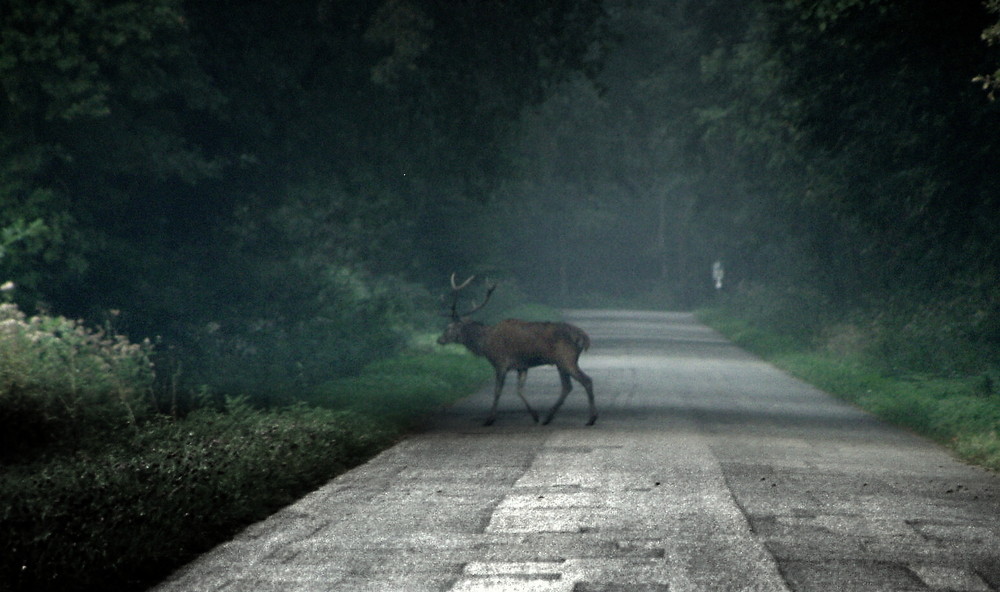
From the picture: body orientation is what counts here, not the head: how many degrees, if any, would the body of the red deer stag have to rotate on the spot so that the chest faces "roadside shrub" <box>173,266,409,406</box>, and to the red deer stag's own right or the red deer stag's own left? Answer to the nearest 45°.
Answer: approximately 45° to the red deer stag's own right

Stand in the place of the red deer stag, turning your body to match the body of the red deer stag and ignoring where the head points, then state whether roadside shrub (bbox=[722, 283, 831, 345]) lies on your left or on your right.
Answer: on your right

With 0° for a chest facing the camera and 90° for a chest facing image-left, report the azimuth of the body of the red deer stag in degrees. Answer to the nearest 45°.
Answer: approximately 90°

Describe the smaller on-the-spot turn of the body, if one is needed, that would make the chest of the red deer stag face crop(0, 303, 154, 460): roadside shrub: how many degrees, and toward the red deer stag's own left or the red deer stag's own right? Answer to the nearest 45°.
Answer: approximately 45° to the red deer stag's own left
